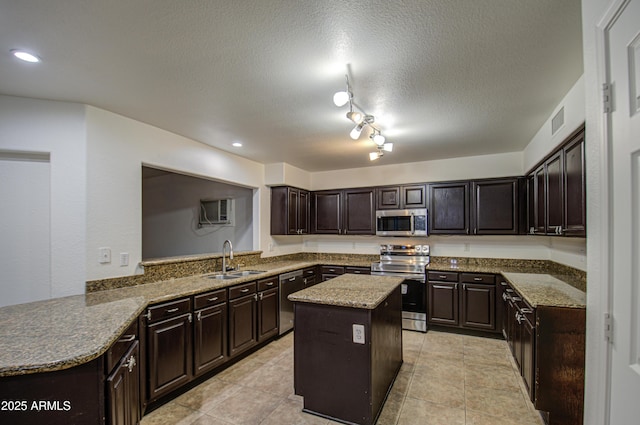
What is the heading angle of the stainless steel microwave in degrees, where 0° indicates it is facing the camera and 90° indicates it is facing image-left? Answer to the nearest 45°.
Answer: approximately 0°

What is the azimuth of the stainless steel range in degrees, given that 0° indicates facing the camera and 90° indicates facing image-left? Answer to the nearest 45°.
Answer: approximately 0°

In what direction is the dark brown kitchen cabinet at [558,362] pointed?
to the viewer's left

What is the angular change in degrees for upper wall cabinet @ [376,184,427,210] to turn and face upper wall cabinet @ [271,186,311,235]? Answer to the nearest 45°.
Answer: approximately 90° to its right

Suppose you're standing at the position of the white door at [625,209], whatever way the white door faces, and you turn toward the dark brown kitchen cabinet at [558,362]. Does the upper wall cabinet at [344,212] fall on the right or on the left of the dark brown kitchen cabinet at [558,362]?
left

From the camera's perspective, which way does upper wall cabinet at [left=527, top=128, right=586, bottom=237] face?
to the viewer's left

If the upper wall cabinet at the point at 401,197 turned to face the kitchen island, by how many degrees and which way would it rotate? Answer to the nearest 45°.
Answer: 0° — it already faces it
